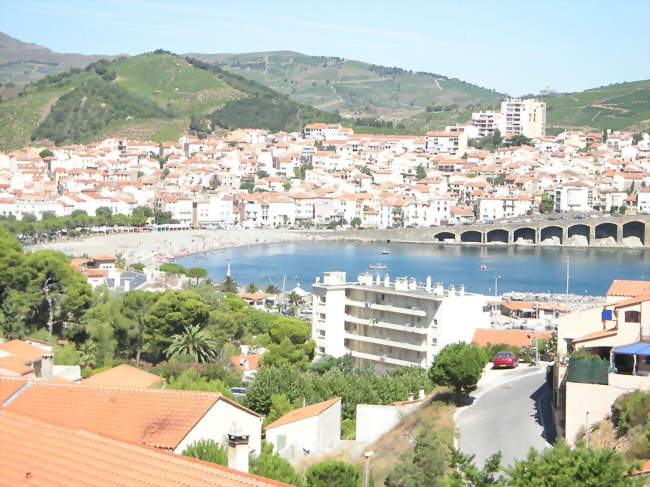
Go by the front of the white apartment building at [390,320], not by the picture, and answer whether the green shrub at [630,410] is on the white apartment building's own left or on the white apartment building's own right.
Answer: on the white apartment building's own left

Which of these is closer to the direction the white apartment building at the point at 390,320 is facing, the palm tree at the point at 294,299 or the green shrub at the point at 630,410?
the green shrub

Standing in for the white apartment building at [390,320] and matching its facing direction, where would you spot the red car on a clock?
The red car is roughly at 10 o'clock from the white apartment building.

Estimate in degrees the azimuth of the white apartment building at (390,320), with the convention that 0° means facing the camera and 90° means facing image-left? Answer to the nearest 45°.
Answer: approximately 45°

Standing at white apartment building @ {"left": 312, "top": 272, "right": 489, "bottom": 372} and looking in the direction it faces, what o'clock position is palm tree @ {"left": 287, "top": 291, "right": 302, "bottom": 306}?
The palm tree is roughly at 4 o'clock from the white apartment building.

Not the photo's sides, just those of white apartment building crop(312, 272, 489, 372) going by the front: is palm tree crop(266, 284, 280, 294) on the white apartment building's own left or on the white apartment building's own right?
on the white apartment building's own right
